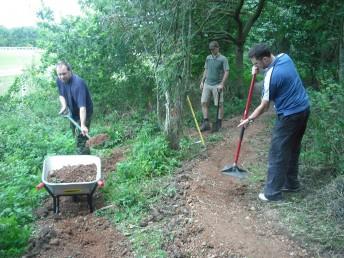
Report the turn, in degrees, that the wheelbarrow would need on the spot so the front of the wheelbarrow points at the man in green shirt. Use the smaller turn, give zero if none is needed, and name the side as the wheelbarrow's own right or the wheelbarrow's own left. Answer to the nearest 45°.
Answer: approximately 45° to the wheelbarrow's own right

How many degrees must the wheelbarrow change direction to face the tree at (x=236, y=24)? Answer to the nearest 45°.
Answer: approximately 45° to its right

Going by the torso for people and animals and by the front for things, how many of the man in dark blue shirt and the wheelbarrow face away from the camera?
1

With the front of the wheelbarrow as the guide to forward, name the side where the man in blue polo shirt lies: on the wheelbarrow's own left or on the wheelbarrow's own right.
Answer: on the wheelbarrow's own right

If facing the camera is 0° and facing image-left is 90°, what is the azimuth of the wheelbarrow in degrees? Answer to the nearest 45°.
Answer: approximately 180°

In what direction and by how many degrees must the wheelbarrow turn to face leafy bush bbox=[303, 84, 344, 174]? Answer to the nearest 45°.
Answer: approximately 90° to its right

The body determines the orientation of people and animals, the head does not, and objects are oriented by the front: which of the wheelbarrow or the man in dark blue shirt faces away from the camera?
the wheelbarrow

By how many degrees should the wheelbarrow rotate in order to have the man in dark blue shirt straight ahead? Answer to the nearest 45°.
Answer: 0° — it already faces them
